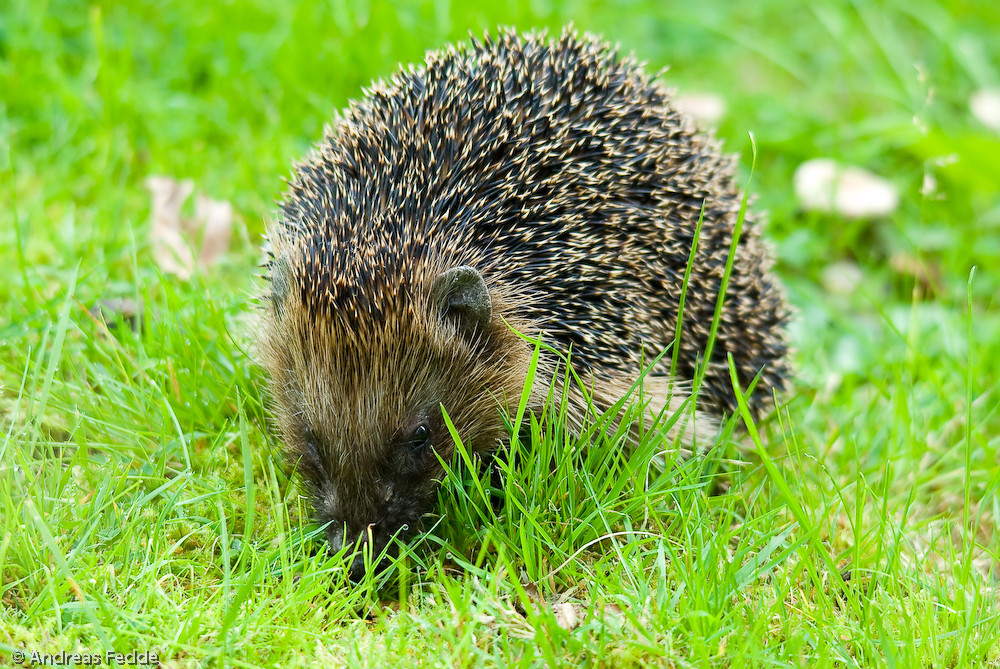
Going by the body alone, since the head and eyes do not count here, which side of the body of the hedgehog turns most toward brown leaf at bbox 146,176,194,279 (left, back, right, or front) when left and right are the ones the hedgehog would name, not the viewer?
right

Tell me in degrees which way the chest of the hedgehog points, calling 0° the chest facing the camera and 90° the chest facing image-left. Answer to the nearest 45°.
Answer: approximately 45°

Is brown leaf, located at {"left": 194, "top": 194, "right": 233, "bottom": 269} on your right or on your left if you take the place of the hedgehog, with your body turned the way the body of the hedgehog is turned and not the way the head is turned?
on your right
